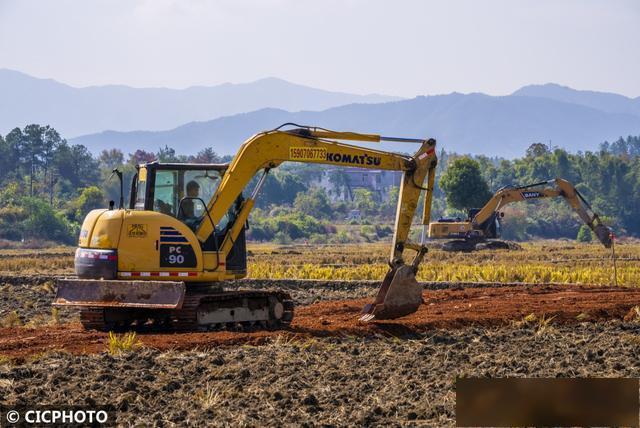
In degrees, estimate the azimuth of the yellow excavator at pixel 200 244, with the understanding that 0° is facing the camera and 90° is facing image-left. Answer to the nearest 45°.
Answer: approximately 270°
